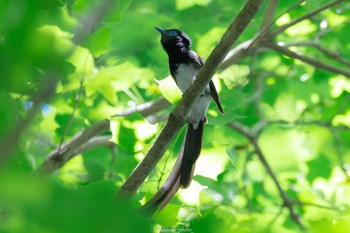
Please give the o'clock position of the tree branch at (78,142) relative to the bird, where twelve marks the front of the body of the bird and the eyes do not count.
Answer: The tree branch is roughly at 2 o'clock from the bird.

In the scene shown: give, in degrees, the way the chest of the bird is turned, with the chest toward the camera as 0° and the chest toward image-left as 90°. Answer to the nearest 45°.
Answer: approximately 45°

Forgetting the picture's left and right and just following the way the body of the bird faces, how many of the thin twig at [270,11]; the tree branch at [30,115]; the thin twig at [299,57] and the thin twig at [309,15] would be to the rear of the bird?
3

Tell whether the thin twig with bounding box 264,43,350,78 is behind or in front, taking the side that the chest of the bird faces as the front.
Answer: behind
